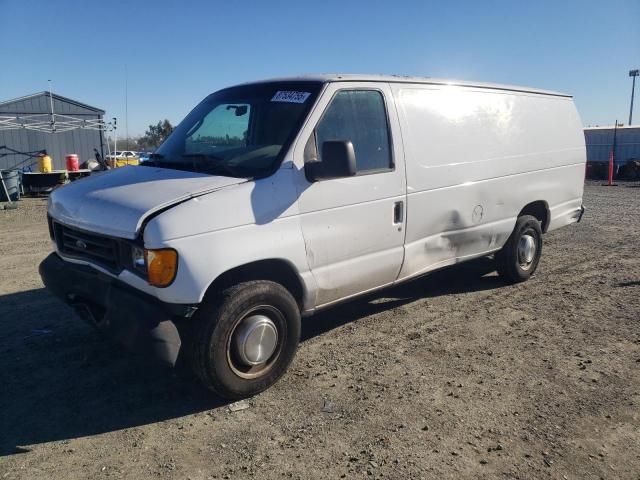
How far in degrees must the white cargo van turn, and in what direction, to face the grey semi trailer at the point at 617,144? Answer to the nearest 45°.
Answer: approximately 180°

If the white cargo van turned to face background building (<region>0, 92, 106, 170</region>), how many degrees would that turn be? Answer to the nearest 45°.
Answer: approximately 90° to its right

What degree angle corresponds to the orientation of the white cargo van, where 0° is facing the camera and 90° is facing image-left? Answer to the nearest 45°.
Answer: approximately 45°
